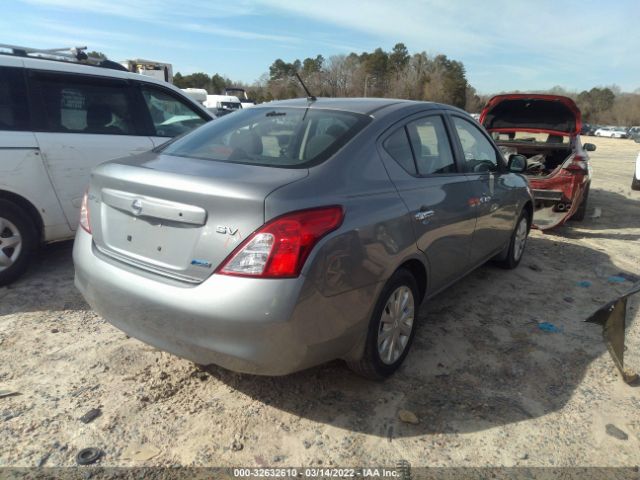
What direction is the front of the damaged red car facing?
away from the camera

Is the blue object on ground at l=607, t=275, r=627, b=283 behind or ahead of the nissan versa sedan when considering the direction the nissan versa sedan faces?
ahead

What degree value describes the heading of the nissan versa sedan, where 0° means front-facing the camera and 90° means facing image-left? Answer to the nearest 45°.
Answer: approximately 225°

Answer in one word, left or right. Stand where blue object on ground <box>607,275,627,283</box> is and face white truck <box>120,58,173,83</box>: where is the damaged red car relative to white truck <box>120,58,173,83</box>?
right

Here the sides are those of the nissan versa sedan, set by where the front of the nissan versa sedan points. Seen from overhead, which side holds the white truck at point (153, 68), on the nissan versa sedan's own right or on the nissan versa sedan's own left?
on the nissan versa sedan's own left

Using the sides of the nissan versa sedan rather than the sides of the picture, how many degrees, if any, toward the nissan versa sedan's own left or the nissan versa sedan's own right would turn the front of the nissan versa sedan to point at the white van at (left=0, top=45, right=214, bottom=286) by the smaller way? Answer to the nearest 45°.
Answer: approximately 90° to the nissan versa sedan's own left

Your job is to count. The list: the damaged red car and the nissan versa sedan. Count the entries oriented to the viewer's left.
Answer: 0

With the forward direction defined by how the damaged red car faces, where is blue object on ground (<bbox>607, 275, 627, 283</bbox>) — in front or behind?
behind
